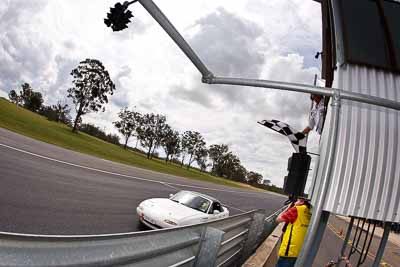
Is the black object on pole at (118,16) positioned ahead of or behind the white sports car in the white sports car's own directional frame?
ahead

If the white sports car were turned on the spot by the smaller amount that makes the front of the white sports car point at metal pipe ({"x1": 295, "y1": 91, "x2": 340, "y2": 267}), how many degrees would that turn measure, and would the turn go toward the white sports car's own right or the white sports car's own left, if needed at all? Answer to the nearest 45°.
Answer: approximately 45° to the white sports car's own left

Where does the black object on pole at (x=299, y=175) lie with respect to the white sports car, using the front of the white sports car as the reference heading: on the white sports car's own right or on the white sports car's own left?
on the white sports car's own left
